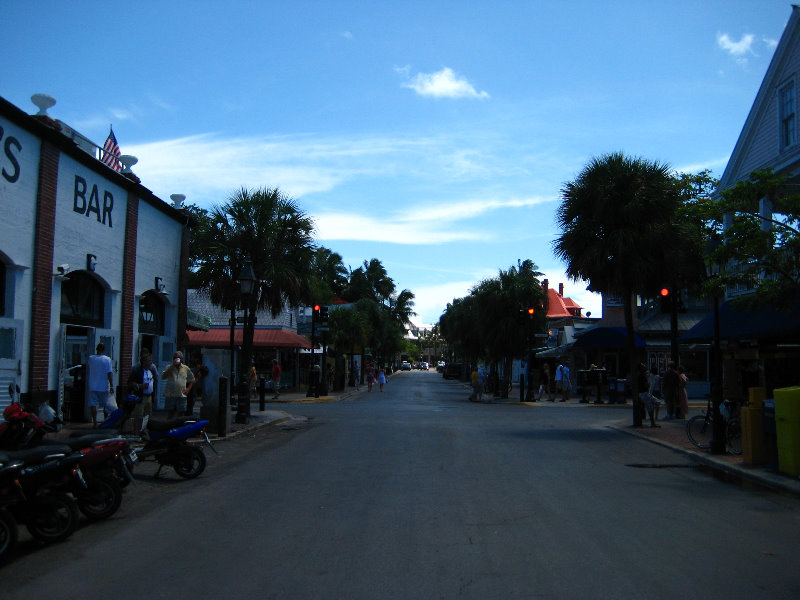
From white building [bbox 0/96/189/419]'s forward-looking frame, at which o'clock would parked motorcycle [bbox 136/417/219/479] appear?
The parked motorcycle is roughly at 1 o'clock from the white building.

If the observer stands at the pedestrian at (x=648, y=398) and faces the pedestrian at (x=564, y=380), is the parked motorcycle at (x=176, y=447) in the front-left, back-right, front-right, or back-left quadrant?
back-left

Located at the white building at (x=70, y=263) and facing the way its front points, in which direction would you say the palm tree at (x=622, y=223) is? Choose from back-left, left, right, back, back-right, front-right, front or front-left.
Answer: front-left

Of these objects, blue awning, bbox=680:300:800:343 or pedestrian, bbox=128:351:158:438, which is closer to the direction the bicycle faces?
the pedestrian

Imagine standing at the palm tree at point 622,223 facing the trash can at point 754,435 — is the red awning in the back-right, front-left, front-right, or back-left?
back-right

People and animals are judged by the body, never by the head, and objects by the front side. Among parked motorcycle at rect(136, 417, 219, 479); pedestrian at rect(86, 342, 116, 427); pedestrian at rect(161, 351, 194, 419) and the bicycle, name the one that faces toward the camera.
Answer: pedestrian at rect(161, 351, 194, 419)

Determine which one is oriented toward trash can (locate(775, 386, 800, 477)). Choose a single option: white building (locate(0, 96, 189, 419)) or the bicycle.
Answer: the white building

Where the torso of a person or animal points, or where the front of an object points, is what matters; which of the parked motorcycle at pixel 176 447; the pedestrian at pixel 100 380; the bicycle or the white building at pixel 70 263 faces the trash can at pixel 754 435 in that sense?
the white building
